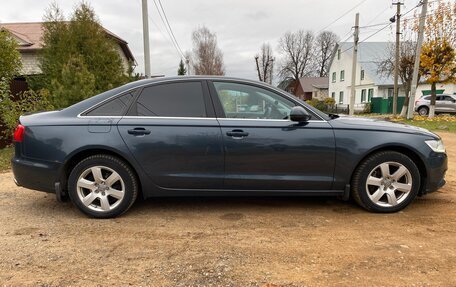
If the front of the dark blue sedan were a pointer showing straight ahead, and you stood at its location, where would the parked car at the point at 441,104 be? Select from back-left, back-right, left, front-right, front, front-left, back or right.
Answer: front-left

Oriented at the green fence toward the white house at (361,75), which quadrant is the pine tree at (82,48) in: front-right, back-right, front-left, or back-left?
back-left

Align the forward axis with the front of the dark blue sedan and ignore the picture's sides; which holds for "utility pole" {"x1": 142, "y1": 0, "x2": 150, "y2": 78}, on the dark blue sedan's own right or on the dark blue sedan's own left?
on the dark blue sedan's own left

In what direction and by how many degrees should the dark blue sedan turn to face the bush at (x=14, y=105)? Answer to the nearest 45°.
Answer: approximately 135° to its left

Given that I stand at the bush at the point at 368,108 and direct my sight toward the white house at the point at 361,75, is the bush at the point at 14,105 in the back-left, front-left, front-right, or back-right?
back-left

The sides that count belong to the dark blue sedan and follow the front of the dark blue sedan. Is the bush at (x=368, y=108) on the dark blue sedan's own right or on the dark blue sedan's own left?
on the dark blue sedan's own left

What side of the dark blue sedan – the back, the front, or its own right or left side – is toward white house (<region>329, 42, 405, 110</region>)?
left

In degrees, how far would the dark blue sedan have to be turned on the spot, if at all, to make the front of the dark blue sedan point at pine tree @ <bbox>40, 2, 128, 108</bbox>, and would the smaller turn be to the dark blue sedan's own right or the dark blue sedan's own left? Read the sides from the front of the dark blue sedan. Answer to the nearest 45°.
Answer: approximately 135° to the dark blue sedan's own left

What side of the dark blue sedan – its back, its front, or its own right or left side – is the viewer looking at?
right

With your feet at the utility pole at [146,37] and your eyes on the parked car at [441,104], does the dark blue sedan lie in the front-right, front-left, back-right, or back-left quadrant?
back-right

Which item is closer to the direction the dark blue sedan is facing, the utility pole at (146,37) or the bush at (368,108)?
the bush

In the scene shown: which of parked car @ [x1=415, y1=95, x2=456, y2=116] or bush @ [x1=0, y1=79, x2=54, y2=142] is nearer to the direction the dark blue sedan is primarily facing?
the parked car
